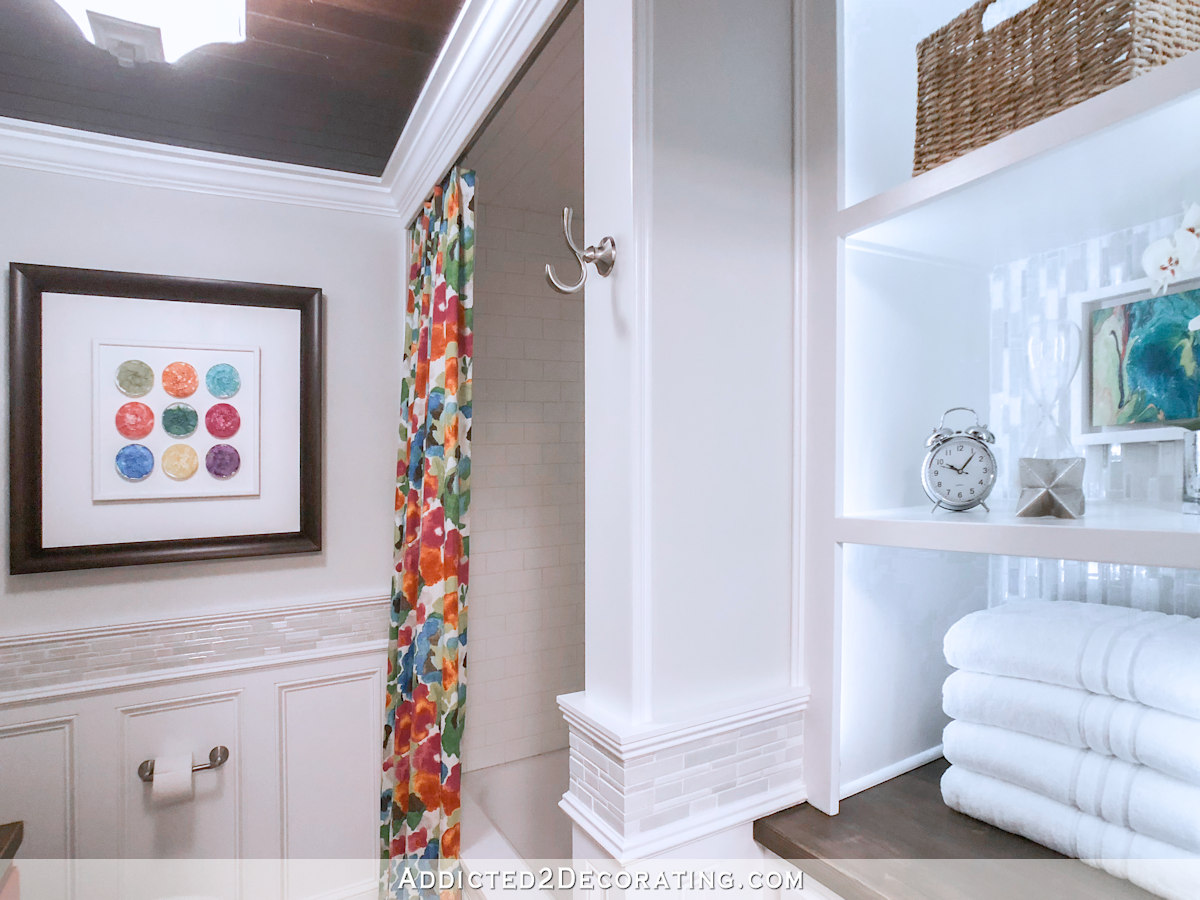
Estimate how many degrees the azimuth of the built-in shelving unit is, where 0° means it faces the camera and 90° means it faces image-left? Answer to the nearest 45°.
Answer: approximately 45°

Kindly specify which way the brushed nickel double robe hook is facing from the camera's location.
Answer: facing to the left of the viewer

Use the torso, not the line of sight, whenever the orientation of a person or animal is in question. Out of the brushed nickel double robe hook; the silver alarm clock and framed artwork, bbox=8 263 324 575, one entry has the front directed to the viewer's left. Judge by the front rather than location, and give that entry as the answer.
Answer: the brushed nickel double robe hook

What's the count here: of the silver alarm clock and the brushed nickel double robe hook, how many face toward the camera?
1

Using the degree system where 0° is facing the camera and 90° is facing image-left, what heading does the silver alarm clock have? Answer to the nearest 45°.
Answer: approximately 0°

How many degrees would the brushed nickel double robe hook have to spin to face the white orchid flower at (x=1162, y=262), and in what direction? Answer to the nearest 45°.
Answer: approximately 180°

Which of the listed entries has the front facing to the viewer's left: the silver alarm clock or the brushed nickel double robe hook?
the brushed nickel double robe hook
